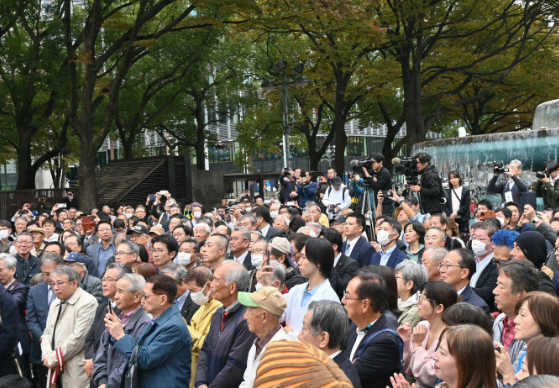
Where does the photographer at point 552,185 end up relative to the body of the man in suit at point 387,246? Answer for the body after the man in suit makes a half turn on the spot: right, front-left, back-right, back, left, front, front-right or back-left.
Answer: front

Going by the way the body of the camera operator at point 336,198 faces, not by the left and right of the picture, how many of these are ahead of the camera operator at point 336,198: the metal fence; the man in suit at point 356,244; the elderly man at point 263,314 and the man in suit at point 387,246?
3

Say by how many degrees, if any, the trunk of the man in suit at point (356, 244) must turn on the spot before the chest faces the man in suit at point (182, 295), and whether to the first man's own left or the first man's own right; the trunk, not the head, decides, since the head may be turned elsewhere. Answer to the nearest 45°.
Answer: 0° — they already face them

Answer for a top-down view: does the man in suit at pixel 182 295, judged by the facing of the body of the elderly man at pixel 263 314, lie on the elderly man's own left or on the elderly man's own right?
on the elderly man's own right

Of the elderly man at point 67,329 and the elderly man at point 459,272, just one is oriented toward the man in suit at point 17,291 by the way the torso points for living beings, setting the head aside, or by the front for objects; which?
the elderly man at point 459,272

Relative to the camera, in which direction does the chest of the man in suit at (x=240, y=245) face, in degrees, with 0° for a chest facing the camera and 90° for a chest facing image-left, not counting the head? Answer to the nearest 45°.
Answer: approximately 45°

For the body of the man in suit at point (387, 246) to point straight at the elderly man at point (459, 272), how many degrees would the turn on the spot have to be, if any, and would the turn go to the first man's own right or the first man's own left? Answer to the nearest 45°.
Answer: approximately 45° to the first man's own left

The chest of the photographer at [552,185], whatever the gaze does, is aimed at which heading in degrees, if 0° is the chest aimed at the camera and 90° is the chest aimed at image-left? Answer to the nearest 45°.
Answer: approximately 90°
